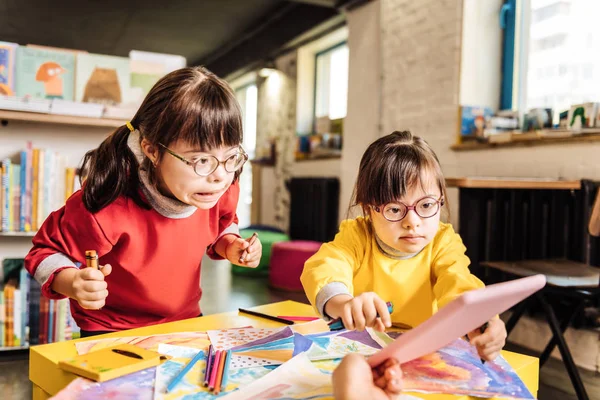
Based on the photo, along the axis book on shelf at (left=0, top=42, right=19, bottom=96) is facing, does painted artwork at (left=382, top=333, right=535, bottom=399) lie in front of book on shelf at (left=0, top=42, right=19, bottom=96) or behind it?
in front

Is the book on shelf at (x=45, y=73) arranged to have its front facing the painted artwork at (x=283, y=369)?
yes

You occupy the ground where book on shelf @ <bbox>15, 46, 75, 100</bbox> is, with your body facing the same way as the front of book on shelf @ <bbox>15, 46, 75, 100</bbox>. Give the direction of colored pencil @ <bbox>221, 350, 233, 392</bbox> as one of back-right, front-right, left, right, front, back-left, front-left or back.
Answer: front

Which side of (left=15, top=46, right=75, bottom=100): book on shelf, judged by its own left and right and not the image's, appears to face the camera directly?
front

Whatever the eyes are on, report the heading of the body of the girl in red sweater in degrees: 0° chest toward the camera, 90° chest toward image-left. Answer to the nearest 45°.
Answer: approximately 315°

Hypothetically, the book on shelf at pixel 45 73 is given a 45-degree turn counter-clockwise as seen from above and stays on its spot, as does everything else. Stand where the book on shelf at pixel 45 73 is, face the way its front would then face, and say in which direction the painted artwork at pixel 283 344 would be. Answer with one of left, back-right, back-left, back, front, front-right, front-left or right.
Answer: front-right

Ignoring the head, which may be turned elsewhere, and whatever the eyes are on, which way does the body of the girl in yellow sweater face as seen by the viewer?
toward the camera

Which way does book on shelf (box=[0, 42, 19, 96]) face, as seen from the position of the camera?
facing the viewer

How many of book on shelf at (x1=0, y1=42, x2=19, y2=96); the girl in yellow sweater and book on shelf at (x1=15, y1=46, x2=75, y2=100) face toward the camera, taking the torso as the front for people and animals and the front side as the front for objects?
3

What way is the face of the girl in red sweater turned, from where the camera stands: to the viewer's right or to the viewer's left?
to the viewer's right

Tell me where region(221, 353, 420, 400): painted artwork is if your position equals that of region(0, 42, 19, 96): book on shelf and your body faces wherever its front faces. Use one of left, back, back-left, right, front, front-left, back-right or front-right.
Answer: front

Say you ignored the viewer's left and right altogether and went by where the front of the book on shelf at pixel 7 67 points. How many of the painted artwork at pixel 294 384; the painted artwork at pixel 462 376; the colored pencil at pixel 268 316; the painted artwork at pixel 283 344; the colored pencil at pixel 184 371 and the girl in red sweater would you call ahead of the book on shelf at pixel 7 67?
6
